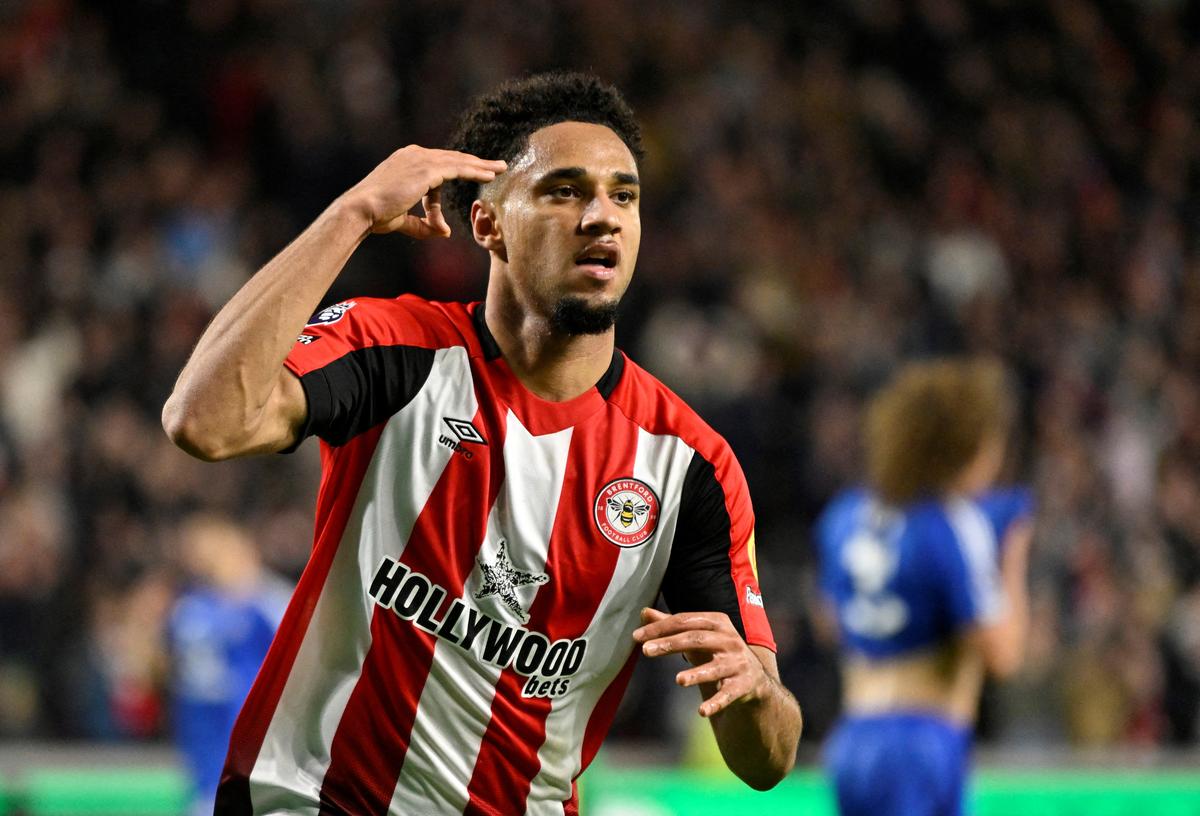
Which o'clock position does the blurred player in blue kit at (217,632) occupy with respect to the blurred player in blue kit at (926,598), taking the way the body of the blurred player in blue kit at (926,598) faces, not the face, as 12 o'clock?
the blurred player in blue kit at (217,632) is roughly at 9 o'clock from the blurred player in blue kit at (926,598).

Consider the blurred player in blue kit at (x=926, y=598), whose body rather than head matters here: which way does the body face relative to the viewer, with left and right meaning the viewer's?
facing away from the viewer and to the right of the viewer
